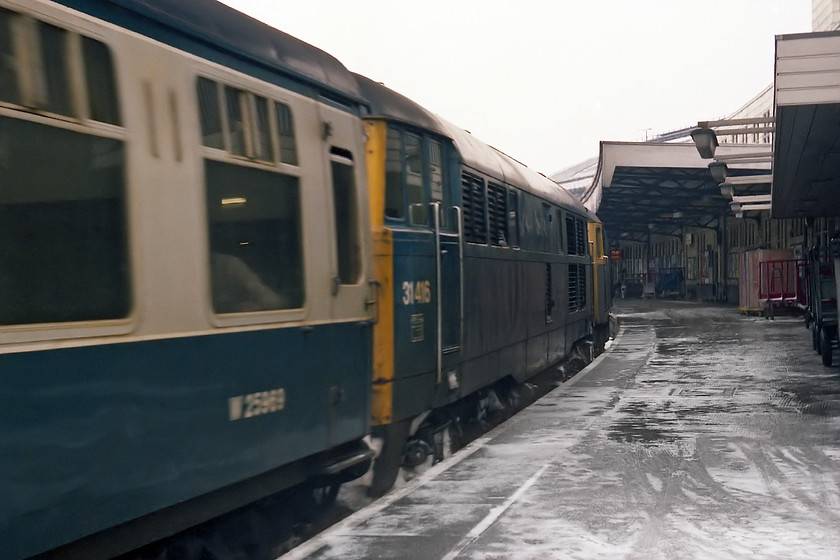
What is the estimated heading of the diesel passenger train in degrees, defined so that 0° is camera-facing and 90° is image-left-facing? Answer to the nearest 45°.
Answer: approximately 225°
